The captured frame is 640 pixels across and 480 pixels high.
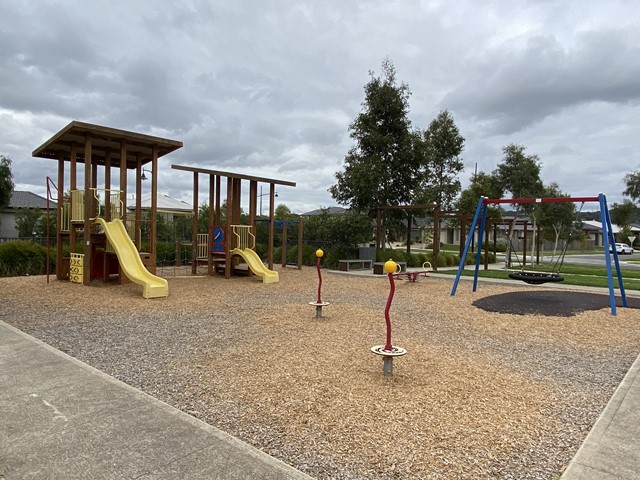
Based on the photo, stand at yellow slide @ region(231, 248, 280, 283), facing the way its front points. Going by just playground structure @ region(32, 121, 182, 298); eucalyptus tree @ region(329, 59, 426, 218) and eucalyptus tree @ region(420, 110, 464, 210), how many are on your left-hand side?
2

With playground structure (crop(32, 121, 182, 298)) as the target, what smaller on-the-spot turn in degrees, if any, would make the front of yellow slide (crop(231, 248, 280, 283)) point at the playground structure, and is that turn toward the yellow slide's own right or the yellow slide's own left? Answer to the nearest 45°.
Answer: approximately 135° to the yellow slide's own right

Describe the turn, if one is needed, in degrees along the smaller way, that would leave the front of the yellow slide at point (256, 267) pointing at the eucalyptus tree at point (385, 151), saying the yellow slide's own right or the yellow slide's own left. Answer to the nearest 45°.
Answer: approximately 90° to the yellow slide's own left

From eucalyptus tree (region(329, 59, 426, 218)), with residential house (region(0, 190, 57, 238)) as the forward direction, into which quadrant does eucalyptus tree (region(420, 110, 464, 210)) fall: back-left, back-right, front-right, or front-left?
back-right

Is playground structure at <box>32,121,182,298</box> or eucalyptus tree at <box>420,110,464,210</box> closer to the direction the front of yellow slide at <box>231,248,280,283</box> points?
the eucalyptus tree

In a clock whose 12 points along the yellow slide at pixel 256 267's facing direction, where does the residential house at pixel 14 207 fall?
The residential house is roughly at 6 o'clock from the yellow slide.

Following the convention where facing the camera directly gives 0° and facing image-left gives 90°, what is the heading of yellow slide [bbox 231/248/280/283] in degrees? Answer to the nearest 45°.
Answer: approximately 315°

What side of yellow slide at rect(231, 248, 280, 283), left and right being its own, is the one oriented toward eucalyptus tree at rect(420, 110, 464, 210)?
left
